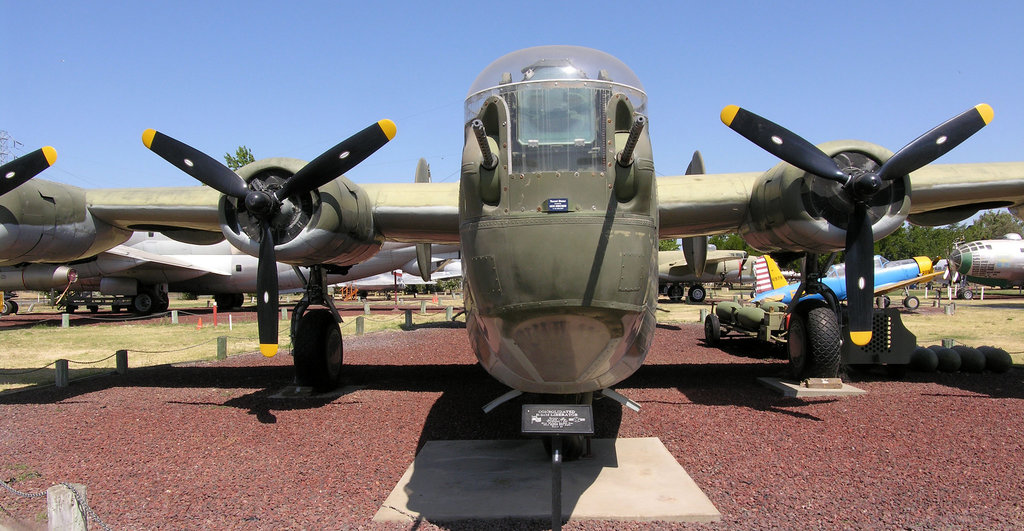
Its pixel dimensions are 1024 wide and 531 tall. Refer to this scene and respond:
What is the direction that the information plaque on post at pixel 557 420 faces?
toward the camera

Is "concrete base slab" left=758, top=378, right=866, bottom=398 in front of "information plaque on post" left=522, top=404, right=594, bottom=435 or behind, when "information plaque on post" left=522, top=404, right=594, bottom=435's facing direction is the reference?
behind

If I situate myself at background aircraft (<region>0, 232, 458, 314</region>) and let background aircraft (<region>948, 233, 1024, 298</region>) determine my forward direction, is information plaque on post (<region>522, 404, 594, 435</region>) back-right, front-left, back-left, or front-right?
front-right

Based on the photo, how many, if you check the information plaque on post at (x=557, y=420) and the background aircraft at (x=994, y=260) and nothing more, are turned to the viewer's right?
0

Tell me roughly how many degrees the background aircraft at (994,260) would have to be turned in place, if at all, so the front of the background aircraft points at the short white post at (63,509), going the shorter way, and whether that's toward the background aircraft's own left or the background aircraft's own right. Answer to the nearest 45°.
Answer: approximately 45° to the background aircraft's own left

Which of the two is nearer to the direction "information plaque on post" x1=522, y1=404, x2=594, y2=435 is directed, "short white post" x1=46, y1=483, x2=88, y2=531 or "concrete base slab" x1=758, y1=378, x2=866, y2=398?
the short white post

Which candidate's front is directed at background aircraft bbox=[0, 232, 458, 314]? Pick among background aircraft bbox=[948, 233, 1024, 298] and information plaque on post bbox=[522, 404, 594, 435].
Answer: background aircraft bbox=[948, 233, 1024, 298]

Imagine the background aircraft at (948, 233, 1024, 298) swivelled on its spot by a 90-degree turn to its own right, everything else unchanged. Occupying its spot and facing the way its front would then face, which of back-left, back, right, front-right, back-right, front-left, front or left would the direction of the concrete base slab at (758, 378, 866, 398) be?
back-left

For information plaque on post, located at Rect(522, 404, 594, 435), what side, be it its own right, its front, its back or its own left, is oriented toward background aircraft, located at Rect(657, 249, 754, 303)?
back

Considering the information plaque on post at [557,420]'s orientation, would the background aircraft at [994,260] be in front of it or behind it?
behind

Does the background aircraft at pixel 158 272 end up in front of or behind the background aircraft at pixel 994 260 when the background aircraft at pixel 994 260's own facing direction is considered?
in front

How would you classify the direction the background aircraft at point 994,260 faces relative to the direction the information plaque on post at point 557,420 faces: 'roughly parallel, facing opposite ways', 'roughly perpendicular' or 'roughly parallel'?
roughly perpendicular

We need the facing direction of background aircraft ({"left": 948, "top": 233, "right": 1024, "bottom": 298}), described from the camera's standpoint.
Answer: facing the viewer and to the left of the viewer

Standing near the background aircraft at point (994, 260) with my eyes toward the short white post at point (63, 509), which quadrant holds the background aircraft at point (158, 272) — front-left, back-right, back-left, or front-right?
front-right

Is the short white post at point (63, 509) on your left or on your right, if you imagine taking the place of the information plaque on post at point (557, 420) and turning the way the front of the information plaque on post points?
on your right

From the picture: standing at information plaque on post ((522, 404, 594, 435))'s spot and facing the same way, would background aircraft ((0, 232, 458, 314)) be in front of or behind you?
behind
